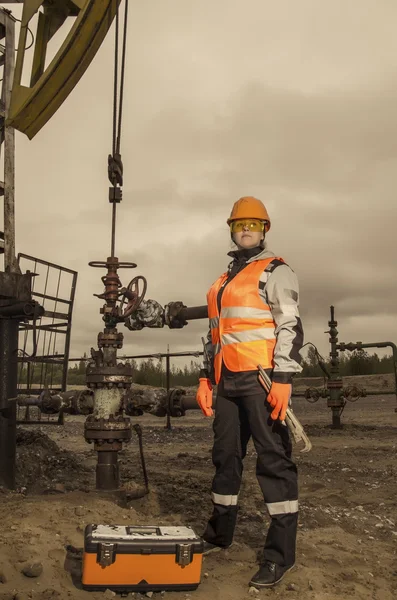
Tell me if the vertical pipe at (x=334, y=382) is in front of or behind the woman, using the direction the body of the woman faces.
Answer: behind

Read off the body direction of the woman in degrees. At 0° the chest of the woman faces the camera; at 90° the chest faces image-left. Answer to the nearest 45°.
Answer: approximately 45°

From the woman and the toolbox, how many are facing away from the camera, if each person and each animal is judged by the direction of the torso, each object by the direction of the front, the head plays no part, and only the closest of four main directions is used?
0

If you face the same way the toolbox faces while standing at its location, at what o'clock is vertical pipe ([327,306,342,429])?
The vertical pipe is roughly at 7 o'clock from the toolbox.

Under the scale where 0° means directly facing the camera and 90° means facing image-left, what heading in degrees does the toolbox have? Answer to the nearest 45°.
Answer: approximately 0°

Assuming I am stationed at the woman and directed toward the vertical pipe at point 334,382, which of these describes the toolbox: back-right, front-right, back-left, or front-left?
back-left
